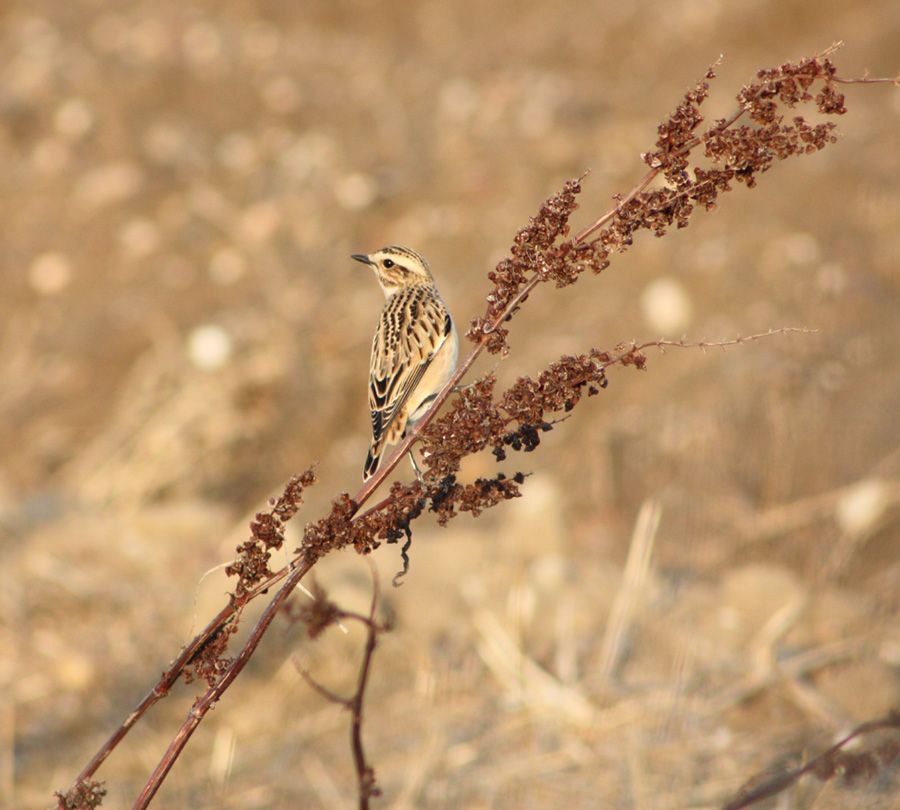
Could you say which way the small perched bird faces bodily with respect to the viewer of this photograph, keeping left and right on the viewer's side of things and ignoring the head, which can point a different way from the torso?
facing away from the viewer and to the right of the viewer
